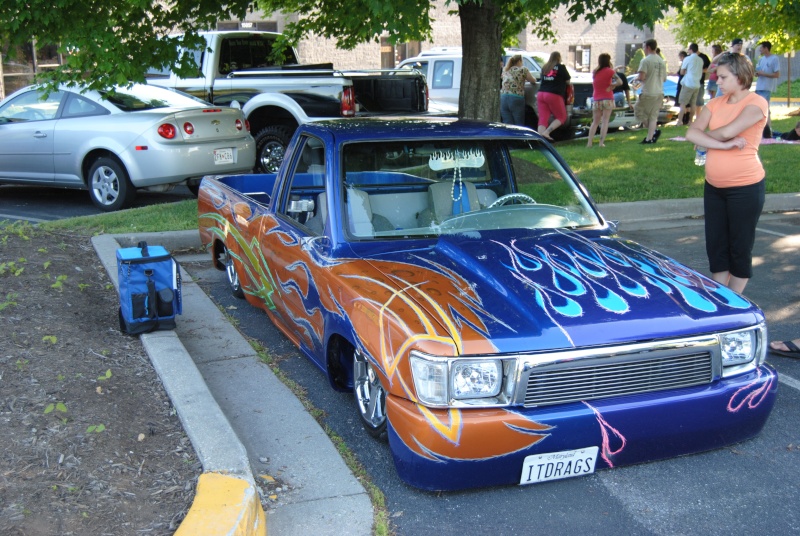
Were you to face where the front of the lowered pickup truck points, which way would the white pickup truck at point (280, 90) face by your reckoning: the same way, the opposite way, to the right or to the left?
the opposite way

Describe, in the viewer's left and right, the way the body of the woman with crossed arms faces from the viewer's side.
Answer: facing the viewer and to the left of the viewer

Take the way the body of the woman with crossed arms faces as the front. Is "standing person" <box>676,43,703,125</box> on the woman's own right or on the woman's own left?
on the woman's own right

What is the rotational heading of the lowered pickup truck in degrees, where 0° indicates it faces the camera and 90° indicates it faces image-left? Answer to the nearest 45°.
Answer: approximately 315°

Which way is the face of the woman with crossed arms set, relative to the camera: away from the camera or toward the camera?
toward the camera

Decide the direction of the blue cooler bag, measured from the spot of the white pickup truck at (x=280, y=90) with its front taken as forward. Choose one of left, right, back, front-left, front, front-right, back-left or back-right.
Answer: back-left

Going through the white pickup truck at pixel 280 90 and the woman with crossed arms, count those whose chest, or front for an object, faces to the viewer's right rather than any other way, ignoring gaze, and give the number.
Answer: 0

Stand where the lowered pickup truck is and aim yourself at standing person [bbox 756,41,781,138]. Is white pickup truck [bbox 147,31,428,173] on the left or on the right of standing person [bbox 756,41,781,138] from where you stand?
left

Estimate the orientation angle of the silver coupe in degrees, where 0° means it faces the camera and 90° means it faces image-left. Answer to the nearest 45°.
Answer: approximately 135°

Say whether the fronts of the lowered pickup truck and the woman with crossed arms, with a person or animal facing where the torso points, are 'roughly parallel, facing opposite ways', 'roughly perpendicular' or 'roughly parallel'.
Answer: roughly perpendicular

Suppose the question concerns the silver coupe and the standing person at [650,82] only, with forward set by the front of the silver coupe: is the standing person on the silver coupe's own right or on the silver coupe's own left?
on the silver coupe's own right

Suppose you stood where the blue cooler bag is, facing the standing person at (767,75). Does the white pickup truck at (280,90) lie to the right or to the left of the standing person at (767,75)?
left

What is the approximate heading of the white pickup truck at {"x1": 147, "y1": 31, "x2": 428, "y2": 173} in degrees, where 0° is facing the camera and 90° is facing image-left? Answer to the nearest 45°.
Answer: approximately 135°

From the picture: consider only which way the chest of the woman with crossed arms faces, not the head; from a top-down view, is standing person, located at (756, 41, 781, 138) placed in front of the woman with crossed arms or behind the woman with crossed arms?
behind

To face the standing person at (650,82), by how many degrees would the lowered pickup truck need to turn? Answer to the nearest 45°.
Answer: approximately 135° to its left

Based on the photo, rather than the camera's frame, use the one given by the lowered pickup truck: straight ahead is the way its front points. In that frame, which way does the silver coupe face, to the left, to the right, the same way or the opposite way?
the opposite way

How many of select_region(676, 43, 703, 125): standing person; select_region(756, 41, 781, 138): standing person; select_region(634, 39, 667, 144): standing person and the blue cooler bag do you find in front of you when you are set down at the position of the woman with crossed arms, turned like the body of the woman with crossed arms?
1

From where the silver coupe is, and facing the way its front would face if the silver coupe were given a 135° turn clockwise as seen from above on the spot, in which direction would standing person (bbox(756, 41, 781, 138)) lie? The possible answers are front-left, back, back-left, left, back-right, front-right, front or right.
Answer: front
